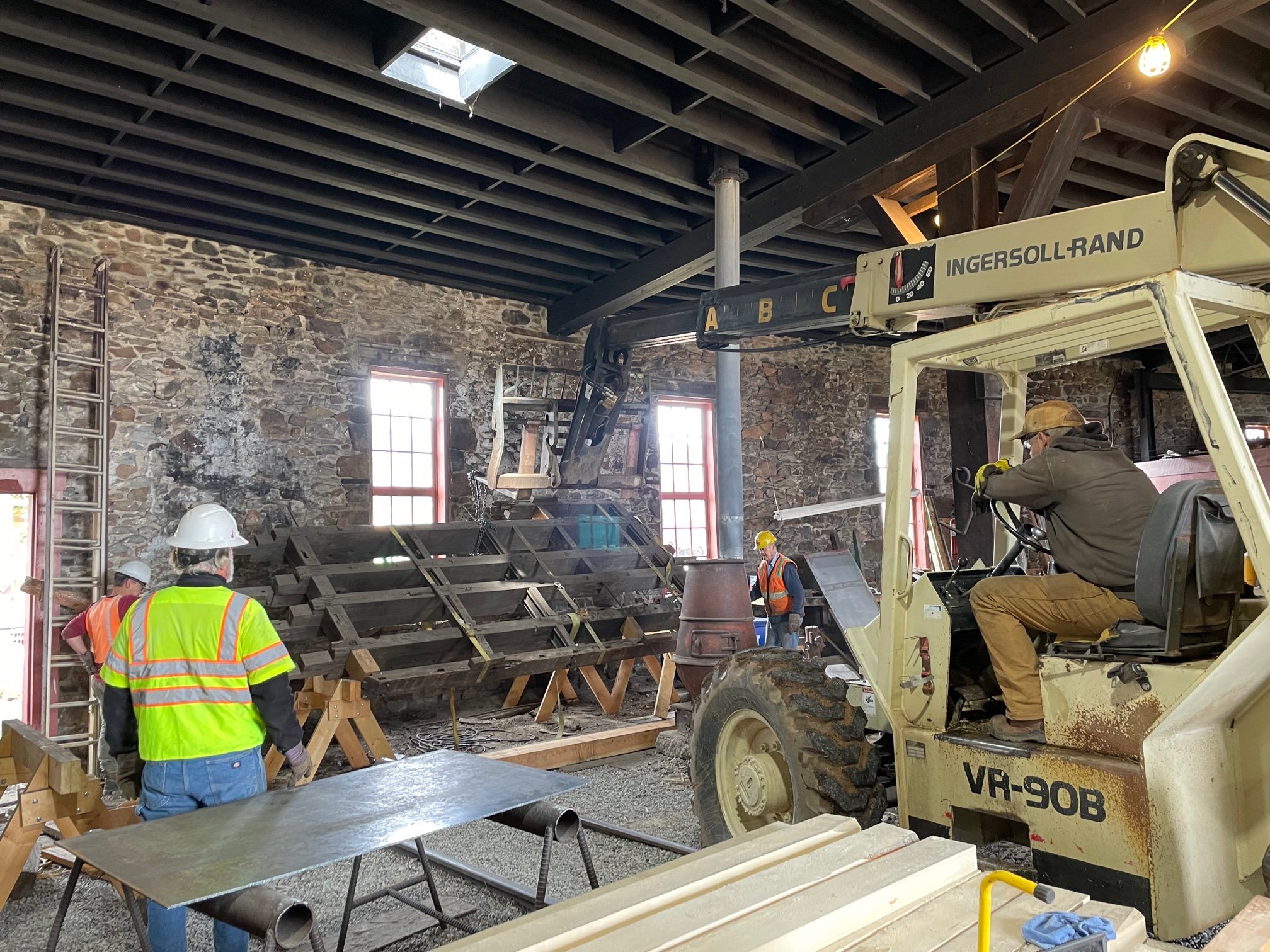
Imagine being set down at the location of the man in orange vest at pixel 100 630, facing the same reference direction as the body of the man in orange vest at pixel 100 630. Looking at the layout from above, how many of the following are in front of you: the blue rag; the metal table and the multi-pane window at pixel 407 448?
1

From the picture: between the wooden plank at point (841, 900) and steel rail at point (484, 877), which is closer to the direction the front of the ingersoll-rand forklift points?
the steel rail

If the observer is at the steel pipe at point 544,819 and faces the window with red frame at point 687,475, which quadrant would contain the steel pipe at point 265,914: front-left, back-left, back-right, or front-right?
back-left

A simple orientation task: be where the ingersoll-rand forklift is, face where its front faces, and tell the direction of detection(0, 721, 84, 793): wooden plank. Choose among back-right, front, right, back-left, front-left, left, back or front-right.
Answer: front-left

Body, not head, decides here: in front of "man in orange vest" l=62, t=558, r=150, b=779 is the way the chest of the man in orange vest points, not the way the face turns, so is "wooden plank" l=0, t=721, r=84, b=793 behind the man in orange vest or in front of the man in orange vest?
behind

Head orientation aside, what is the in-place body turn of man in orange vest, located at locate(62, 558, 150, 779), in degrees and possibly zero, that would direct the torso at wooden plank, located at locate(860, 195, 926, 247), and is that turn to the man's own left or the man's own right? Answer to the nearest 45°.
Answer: approximately 90° to the man's own right

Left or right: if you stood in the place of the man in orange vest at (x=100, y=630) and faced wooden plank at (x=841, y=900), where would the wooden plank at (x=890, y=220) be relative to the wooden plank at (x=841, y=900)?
left

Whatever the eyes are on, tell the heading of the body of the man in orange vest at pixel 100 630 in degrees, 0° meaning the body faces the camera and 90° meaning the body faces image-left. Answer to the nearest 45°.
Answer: approximately 225°

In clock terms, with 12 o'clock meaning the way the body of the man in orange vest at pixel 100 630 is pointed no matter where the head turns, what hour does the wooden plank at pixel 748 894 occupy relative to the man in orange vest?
The wooden plank is roughly at 4 o'clock from the man in orange vest.

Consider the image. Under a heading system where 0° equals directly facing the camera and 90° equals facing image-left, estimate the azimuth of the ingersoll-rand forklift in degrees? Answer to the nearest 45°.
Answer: approximately 135°

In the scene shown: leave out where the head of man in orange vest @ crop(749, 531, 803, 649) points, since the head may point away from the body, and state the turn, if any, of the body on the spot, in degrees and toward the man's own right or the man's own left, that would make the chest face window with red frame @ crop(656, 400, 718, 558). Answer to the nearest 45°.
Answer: approximately 135° to the man's own right

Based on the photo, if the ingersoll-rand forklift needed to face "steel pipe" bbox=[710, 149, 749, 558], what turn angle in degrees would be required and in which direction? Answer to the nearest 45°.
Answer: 0° — it already faces it
